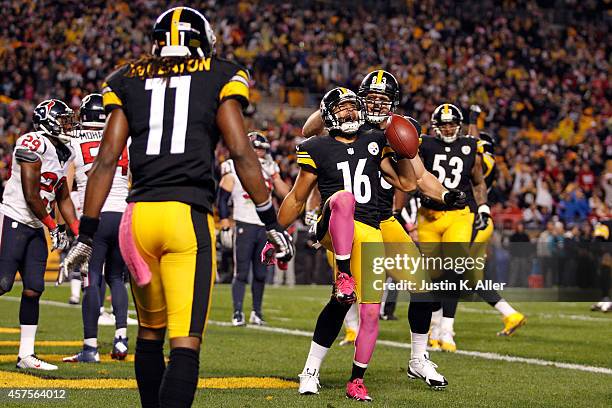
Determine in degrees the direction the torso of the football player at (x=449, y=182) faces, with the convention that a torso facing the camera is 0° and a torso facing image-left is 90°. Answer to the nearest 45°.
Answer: approximately 0°

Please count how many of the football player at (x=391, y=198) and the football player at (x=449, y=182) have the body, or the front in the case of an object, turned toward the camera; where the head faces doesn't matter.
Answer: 2

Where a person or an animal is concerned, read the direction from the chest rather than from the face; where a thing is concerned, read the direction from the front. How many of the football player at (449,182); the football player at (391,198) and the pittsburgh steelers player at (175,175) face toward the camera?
2

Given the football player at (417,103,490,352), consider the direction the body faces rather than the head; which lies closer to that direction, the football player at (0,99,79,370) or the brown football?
the brown football

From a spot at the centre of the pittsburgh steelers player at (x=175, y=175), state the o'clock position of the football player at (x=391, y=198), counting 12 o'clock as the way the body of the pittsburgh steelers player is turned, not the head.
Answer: The football player is roughly at 1 o'clock from the pittsburgh steelers player.

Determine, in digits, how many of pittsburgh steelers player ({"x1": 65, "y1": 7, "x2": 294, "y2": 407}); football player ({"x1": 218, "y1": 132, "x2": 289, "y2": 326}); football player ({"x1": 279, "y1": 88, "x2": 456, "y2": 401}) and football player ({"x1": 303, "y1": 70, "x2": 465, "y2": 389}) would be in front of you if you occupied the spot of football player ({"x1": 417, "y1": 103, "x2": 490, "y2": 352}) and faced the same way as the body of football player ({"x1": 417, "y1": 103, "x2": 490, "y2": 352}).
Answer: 3

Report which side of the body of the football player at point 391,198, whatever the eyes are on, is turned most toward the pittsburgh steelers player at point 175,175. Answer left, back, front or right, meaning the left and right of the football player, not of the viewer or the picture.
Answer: front

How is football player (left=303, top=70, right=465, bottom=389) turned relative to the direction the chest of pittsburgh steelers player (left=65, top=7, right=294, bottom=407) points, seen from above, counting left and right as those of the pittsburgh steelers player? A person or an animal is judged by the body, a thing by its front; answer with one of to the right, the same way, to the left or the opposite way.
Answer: the opposite way

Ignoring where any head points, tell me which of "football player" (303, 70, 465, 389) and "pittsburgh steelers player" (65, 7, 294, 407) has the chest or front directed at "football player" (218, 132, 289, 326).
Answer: the pittsburgh steelers player

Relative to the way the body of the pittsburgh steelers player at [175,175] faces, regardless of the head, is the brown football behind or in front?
in front

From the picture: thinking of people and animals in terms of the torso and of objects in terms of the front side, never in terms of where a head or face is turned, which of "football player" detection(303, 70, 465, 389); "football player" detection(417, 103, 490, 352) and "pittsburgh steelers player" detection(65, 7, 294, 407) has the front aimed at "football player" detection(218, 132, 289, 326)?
the pittsburgh steelers player

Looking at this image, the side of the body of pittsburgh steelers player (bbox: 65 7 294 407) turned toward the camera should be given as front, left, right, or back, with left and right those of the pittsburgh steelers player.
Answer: back
